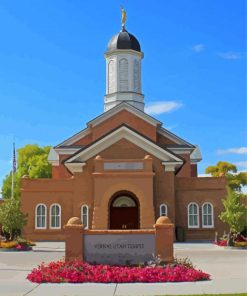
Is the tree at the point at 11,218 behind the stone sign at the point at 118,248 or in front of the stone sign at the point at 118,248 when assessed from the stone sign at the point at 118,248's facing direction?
behind

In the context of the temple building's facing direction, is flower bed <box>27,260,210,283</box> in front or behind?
in front

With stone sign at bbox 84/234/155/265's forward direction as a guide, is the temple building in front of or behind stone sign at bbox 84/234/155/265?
behind

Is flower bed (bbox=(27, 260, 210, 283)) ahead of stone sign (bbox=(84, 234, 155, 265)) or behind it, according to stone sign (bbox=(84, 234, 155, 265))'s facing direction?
ahead

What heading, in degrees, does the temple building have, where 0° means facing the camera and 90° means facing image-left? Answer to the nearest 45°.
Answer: approximately 0°

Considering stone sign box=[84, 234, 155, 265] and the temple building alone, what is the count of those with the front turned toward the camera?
2

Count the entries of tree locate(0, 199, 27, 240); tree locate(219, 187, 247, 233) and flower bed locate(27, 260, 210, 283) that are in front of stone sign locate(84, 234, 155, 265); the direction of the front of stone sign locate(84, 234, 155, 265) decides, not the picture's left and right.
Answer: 1

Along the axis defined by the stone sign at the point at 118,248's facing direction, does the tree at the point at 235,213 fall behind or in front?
behind

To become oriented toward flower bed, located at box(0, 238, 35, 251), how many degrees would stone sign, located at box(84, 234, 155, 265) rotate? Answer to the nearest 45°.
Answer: approximately 135° to its right

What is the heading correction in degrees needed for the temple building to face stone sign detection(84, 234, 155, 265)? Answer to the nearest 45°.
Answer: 0° — it already faces it

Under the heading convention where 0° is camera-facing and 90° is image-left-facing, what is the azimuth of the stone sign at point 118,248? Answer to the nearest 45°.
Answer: approximately 0°

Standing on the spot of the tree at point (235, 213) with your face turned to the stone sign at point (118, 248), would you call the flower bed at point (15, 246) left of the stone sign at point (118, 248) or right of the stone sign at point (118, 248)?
right

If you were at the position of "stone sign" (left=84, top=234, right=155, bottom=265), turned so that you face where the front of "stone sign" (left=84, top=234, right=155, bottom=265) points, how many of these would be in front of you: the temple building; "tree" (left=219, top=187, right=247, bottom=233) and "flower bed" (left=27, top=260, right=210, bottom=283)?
1

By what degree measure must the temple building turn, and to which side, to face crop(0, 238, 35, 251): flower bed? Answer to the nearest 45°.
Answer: approximately 45° to its right
